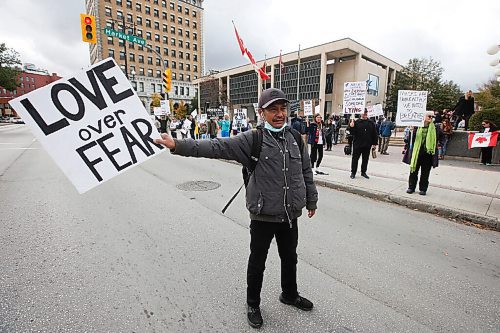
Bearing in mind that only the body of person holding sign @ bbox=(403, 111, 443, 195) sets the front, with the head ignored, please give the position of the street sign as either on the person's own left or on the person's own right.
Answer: on the person's own right

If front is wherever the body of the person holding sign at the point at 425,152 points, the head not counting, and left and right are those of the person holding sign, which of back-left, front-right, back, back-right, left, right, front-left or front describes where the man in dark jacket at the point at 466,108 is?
back

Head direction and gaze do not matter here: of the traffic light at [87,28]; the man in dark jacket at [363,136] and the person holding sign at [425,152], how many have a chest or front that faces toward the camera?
3

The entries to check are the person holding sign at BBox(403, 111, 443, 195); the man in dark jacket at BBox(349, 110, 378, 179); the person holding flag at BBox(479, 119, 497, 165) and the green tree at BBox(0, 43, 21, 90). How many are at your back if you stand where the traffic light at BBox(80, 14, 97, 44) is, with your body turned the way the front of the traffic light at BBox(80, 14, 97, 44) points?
1

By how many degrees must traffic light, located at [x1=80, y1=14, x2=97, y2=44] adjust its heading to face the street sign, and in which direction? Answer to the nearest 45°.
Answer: approximately 135° to its left

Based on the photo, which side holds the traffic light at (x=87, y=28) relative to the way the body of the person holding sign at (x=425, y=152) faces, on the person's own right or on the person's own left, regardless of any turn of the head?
on the person's own right

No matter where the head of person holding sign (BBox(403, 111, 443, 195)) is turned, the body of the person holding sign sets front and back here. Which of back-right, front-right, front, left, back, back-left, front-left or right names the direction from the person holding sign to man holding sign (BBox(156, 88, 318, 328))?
front

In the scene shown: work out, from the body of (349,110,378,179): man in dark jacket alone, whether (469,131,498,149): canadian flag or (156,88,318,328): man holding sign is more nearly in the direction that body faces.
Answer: the man holding sign

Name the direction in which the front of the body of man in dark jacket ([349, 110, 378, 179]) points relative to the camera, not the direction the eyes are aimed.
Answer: toward the camera

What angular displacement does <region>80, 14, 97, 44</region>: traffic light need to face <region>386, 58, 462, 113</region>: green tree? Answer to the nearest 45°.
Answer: approximately 90° to its left

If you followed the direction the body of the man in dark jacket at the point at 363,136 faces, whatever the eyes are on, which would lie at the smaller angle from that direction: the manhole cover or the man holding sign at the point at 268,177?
the man holding sign

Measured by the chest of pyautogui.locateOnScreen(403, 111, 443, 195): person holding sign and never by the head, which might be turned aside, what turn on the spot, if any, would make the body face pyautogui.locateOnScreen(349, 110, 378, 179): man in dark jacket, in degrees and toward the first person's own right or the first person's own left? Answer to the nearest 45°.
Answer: approximately 135° to the first person's own right

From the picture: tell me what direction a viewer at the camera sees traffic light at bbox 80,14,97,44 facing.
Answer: facing the viewer

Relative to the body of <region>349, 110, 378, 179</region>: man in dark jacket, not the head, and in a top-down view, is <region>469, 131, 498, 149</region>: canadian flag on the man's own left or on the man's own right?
on the man's own left

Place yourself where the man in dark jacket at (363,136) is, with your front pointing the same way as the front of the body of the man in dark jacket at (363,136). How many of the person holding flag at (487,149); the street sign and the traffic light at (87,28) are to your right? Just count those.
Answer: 2
